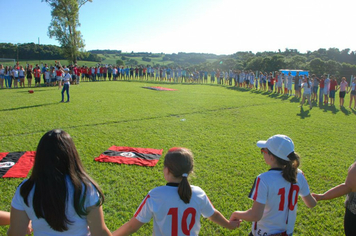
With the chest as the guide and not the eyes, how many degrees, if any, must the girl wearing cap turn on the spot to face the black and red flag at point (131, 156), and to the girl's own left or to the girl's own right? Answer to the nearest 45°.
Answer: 0° — they already face it

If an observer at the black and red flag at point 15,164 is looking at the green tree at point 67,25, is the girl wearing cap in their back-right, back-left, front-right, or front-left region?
back-right

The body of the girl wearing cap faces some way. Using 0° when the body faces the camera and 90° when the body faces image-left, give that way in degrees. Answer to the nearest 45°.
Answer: approximately 135°

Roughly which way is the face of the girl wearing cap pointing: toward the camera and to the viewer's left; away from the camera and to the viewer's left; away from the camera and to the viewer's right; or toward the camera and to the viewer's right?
away from the camera and to the viewer's left

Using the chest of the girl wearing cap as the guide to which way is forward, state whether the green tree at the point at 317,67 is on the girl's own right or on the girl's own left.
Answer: on the girl's own right

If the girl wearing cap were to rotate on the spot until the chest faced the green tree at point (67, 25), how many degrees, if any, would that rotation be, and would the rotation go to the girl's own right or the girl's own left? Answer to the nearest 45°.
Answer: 0° — they already face it

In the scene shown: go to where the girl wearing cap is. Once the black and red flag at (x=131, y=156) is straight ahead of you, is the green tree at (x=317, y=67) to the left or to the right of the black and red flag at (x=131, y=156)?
right

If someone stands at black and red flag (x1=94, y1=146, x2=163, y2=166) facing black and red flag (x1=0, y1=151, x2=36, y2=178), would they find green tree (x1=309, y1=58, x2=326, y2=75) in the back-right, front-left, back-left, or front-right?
back-right
